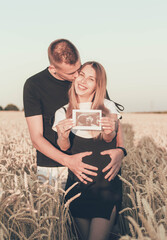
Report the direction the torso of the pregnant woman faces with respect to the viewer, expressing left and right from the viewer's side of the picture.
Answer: facing the viewer

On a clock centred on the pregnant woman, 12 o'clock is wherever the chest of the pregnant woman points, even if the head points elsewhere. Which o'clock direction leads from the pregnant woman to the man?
The man is roughly at 5 o'clock from the pregnant woman.

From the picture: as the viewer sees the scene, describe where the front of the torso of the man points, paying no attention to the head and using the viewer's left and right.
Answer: facing the viewer and to the right of the viewer

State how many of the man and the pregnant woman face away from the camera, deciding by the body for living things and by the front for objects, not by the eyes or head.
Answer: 0

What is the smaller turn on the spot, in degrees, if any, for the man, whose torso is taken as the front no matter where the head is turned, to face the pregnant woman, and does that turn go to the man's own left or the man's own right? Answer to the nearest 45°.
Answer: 0° — they already face them
